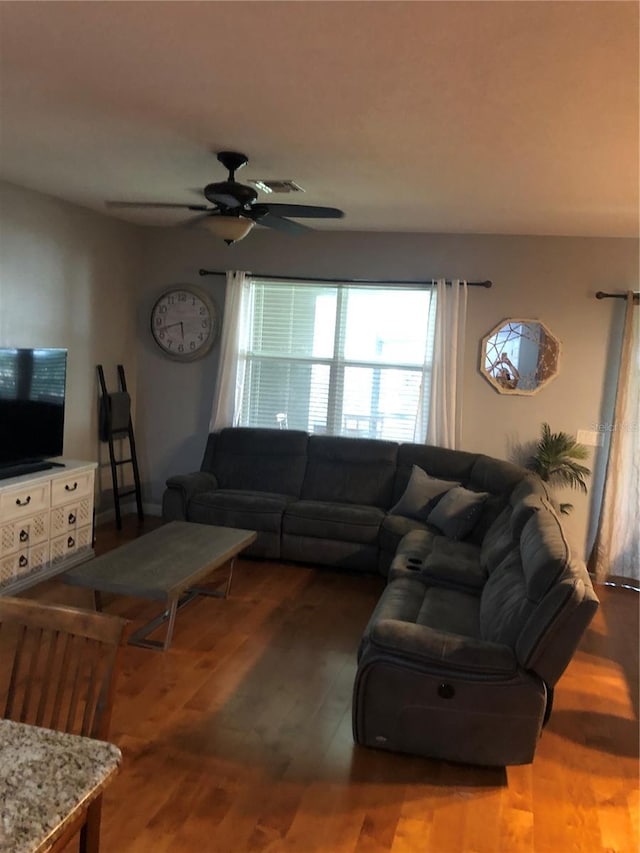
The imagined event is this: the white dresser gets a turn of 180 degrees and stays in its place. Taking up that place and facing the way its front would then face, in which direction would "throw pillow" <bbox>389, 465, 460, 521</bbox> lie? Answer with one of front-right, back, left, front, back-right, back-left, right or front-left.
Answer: back-right

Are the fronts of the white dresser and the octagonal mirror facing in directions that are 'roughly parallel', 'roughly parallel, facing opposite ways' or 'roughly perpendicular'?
roughly perpendicular

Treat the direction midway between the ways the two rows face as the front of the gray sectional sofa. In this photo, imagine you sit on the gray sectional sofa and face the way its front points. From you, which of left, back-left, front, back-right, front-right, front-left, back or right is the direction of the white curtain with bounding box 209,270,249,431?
right

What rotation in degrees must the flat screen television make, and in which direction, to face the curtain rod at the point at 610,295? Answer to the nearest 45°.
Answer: approximately 45° to its left

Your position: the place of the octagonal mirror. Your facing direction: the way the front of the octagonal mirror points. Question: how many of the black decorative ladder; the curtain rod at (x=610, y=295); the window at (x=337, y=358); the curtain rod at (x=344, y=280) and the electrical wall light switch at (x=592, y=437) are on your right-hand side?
3

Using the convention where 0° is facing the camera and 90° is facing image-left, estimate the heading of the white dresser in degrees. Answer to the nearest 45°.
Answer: approximately 315°

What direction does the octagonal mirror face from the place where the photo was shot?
facing the viewer

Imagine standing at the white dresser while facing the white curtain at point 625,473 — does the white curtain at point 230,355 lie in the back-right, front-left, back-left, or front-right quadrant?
front-left

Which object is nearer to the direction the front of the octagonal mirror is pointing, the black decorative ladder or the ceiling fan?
the ceiling fan

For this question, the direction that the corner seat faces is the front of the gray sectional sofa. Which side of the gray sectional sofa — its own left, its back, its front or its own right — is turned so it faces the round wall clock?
right

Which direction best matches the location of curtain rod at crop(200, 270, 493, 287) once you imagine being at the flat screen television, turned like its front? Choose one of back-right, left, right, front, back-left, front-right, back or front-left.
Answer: front-left

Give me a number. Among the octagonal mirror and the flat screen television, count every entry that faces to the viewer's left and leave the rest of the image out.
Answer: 0

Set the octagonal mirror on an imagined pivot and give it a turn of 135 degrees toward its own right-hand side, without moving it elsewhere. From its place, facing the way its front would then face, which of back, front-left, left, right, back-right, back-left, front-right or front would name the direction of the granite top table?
back-left

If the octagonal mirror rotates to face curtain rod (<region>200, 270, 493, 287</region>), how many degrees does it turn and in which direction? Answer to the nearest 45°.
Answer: approximately 90° to its right

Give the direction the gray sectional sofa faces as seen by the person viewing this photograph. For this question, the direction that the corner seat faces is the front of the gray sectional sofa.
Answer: facing the viewer and to the left of the viewer
